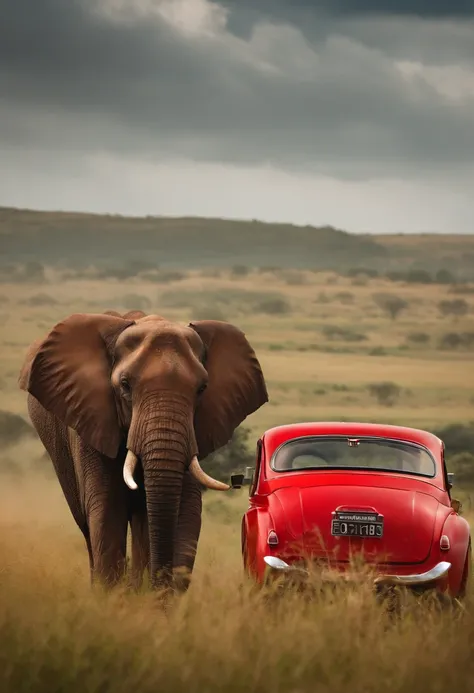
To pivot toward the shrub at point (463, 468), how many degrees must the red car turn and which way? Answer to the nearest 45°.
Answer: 0° — it already faces it

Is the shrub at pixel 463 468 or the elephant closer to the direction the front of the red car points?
the shrub

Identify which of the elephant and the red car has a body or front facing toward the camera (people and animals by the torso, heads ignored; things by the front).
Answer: the elephant

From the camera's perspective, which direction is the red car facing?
away from the camera

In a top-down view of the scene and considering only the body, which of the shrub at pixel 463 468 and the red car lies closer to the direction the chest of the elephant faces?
the red car

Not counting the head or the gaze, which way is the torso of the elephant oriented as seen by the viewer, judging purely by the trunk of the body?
toward the camera

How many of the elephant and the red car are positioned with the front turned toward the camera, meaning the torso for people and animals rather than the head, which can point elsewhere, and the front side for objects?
1

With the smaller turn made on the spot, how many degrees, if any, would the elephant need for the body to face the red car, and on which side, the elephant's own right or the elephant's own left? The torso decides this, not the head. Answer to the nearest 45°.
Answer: approximately 45° to the elephant's own left

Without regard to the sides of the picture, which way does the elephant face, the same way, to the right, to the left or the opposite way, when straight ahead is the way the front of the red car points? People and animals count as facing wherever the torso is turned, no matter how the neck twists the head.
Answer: the opposite way

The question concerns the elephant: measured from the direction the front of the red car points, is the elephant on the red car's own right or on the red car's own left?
on the red car's own left
